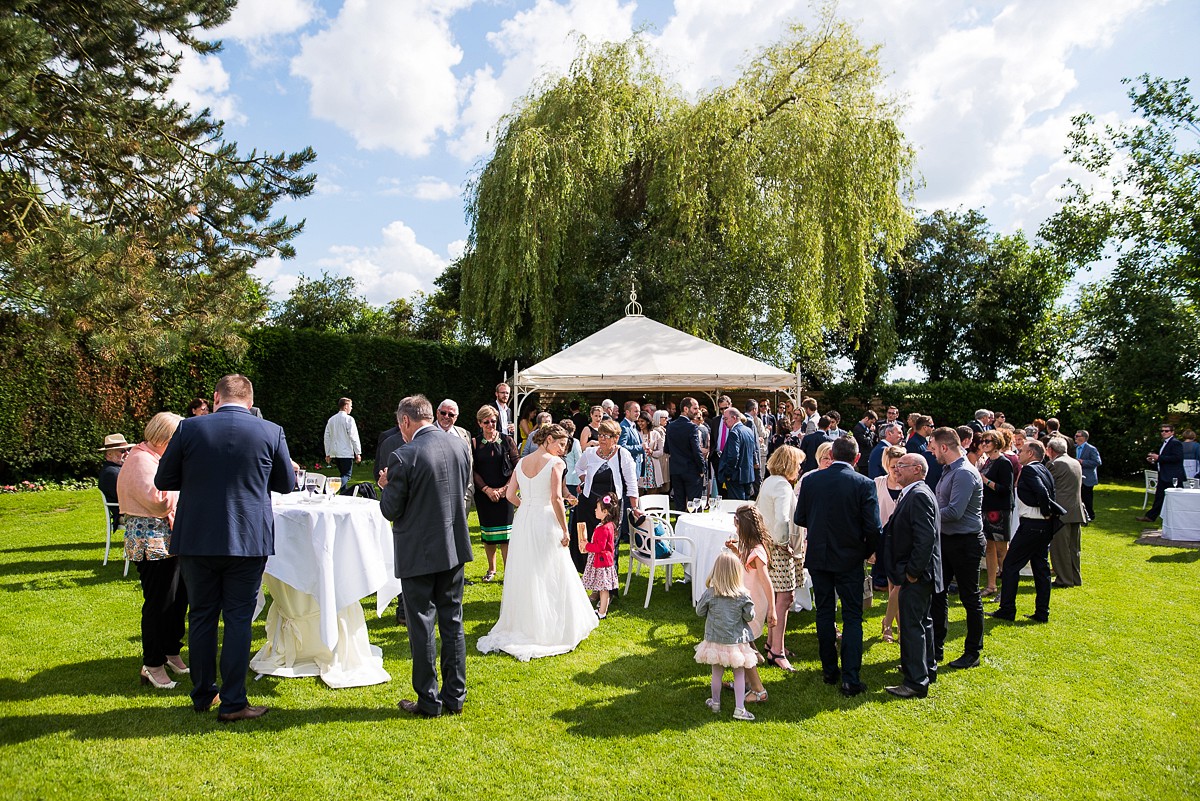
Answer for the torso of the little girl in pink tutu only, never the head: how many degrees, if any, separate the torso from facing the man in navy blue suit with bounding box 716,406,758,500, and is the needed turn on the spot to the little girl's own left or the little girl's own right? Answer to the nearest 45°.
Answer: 0° — they already face them

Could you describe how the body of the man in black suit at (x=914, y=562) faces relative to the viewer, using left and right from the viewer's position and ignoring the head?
facing to the left of the viewer

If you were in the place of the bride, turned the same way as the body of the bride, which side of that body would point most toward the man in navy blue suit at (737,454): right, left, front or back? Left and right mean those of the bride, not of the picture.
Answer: front

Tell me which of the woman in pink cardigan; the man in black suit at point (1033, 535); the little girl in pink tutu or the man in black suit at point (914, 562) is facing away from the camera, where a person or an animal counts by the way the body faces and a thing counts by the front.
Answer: the little girl in pink tutu

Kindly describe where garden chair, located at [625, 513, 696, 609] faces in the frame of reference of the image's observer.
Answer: facing away from the viewer and to the right of the viewer

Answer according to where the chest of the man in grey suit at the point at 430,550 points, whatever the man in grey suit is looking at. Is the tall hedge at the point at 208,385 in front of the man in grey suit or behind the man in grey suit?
in front

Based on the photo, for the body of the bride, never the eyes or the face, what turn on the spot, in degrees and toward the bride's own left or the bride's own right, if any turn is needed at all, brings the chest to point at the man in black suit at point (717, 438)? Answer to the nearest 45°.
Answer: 0° — they already face them

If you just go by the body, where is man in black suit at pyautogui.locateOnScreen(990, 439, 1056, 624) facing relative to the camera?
to the viewer's left

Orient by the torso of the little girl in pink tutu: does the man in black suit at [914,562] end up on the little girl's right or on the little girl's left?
on the little girl's right

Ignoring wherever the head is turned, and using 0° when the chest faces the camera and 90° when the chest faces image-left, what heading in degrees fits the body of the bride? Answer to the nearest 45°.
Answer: approximately 225°

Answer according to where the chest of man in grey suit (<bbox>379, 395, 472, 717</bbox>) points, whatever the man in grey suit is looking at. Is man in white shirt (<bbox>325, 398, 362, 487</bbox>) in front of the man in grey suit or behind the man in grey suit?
in front

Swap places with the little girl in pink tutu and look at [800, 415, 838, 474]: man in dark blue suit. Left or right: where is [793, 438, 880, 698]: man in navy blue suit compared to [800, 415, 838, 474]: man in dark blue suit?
right

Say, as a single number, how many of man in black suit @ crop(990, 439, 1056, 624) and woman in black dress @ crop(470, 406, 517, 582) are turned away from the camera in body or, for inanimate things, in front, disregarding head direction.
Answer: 0

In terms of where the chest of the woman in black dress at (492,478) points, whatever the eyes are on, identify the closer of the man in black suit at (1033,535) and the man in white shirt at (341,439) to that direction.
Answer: the man in black suit

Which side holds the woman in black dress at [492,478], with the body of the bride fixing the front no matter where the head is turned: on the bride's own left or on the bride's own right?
on the bride's own left
